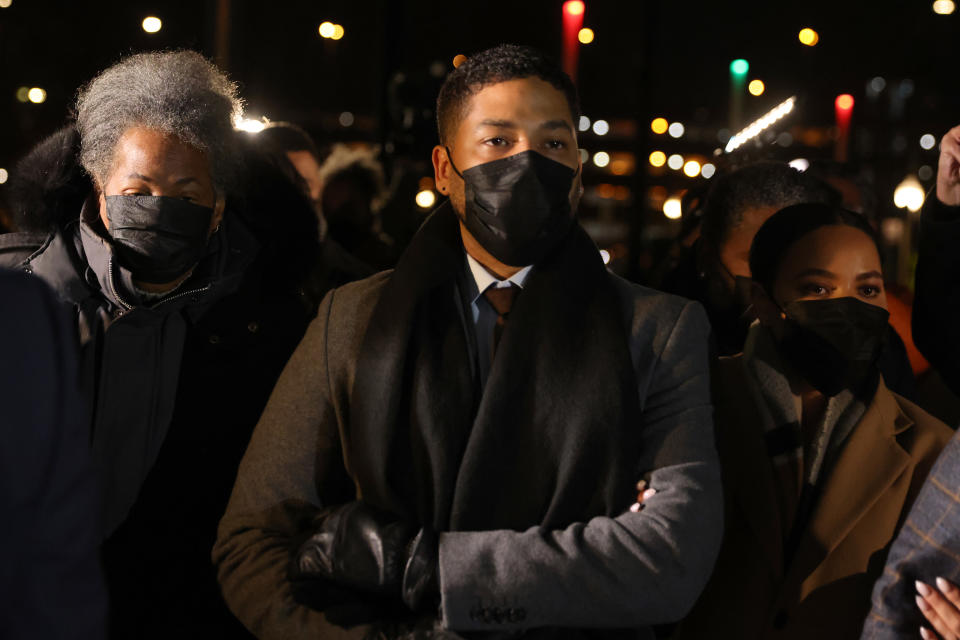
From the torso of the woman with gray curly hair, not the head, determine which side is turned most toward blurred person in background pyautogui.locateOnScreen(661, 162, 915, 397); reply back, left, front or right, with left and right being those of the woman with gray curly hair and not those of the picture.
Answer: left

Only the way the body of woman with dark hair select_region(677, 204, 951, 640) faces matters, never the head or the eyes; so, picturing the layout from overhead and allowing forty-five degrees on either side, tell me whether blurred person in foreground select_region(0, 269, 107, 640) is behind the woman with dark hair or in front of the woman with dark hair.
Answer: in front

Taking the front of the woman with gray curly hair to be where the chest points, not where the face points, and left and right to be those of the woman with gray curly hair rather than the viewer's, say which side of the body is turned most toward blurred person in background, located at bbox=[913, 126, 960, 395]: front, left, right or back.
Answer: left

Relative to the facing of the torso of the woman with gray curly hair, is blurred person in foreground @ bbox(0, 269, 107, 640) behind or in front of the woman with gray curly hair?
in front

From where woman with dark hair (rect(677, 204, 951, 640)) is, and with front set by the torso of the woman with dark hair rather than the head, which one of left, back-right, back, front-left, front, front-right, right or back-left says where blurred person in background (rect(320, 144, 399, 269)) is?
back-right

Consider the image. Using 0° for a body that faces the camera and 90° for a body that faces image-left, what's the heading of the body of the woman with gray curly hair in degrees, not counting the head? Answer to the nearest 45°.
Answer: approximately 0°

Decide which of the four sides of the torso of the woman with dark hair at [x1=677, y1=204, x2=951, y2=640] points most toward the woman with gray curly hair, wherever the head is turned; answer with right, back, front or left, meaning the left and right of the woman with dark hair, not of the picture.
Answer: right

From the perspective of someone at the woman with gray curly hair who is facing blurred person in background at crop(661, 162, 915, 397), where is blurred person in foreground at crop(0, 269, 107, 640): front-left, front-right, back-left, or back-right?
back-right

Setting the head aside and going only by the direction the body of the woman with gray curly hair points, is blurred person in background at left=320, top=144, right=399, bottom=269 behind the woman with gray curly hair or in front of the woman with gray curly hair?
behind

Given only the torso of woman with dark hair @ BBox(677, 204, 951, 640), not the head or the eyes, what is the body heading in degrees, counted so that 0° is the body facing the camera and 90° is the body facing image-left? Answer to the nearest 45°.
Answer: approximately 0°

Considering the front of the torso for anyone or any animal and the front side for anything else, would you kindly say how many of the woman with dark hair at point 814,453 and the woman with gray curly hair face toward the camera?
2
